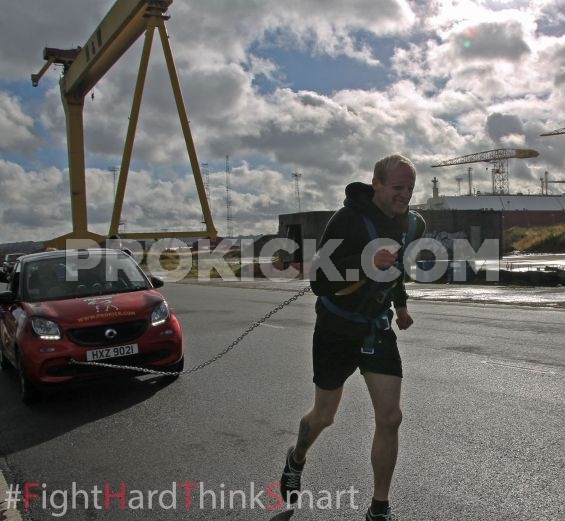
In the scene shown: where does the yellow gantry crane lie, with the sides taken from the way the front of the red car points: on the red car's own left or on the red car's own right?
on the red car's own left

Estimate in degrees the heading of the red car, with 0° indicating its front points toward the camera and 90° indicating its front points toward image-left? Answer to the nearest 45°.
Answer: approximately 315°
